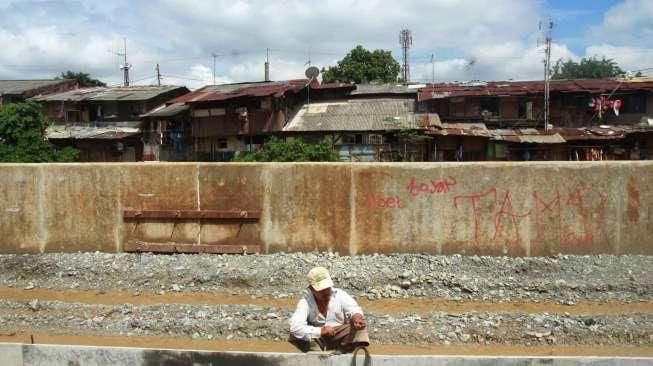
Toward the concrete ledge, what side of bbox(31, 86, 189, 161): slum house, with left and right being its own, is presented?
front

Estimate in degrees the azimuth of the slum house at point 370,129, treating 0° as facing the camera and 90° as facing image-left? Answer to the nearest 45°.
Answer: approximately 0°

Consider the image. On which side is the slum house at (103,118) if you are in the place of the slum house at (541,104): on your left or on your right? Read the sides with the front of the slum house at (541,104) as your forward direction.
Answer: on your right

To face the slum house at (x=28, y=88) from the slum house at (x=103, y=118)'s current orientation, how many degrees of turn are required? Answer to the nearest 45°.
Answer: approximately 135° to its right

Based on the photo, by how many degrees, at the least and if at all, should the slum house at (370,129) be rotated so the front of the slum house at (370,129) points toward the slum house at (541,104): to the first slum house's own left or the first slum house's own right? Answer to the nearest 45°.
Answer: approximately 90° to the first slum house's own left

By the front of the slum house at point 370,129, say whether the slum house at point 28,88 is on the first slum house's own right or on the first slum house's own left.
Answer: on the first slum house's own right

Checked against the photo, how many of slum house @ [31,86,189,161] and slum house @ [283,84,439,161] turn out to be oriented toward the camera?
2

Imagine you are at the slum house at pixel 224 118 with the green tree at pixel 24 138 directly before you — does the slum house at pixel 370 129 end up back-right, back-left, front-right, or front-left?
back-left

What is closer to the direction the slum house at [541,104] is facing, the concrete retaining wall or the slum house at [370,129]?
the concrete retaining wall

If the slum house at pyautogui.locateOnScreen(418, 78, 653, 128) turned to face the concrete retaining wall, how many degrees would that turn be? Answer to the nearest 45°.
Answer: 0° — it already faces it

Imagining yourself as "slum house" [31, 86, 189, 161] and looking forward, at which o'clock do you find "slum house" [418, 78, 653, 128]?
"slum house" [418, 78, 653, 128] is roughly at 10 o'clock from "slum house" [31, 86, 189, 161].

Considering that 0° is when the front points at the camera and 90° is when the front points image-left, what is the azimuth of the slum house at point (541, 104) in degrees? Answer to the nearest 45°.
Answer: approximately 0°
